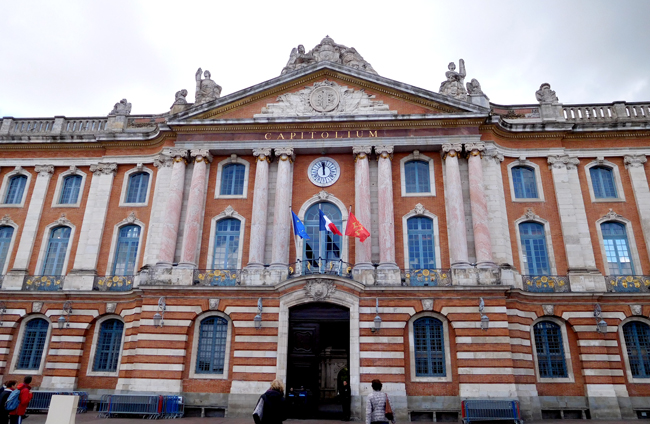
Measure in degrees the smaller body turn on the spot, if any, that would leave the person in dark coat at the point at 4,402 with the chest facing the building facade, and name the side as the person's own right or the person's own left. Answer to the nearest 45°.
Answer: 0° — they already face it

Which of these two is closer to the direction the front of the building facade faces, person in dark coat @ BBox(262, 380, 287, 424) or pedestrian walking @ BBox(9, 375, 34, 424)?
the person in dark coat

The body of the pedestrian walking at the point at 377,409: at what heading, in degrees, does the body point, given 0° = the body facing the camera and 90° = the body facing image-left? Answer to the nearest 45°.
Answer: approximately 180°

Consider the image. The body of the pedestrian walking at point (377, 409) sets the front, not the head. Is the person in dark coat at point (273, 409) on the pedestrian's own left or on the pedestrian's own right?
on the pedestrian's own left

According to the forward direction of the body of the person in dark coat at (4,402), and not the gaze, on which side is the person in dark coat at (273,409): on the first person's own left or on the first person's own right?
on the first person's own right

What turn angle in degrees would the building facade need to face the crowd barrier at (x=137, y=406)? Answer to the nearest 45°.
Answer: approximately 90° to its right

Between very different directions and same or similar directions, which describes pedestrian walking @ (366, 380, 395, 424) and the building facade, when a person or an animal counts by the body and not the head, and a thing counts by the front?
very different directions

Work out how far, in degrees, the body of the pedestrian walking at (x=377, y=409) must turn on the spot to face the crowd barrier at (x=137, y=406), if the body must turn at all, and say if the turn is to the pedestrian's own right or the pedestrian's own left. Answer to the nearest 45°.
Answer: approximately 45° to the pedestrian's own left

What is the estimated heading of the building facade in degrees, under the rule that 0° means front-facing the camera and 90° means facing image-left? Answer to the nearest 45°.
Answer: approximately 0°

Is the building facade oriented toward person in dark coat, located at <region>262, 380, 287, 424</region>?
yes

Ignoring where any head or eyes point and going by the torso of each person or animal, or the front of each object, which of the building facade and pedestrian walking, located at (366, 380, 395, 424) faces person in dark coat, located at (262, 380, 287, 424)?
the building facade
